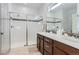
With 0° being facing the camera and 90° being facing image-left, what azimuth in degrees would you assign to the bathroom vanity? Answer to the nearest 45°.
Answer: approximately 45°

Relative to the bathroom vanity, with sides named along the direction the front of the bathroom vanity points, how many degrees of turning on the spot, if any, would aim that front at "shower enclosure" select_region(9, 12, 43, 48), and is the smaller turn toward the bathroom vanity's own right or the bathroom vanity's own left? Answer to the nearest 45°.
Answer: approximately 45° to the bathroom vanity's own right
